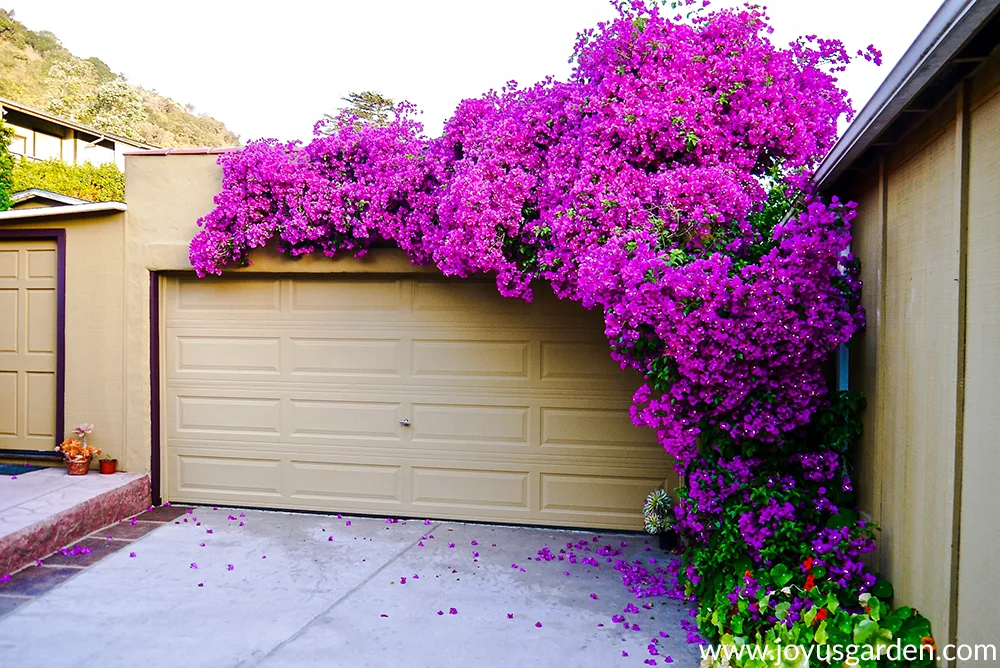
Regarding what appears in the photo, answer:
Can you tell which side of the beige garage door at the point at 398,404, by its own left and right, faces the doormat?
right

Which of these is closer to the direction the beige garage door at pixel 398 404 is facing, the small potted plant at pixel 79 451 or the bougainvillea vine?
the bougainvillea vine

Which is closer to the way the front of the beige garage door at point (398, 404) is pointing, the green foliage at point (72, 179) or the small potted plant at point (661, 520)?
the small potted plant

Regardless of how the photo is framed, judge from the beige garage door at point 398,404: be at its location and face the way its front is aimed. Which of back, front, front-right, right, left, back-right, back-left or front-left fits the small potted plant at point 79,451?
right

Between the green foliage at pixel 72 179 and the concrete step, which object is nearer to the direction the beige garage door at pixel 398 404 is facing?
the concrete step

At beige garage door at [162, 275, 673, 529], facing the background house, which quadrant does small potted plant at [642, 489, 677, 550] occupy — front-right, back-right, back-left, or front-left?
back-right

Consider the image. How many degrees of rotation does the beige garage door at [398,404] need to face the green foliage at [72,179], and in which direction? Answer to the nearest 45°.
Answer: approximately 135° to its right

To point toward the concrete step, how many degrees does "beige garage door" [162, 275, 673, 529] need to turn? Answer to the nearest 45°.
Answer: approximately 90° to its right

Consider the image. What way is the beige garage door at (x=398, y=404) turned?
toward the camera

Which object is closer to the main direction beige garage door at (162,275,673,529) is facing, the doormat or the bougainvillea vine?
the bougainvillea vine

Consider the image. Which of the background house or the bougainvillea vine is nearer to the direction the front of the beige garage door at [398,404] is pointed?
the bougainvillea vine
